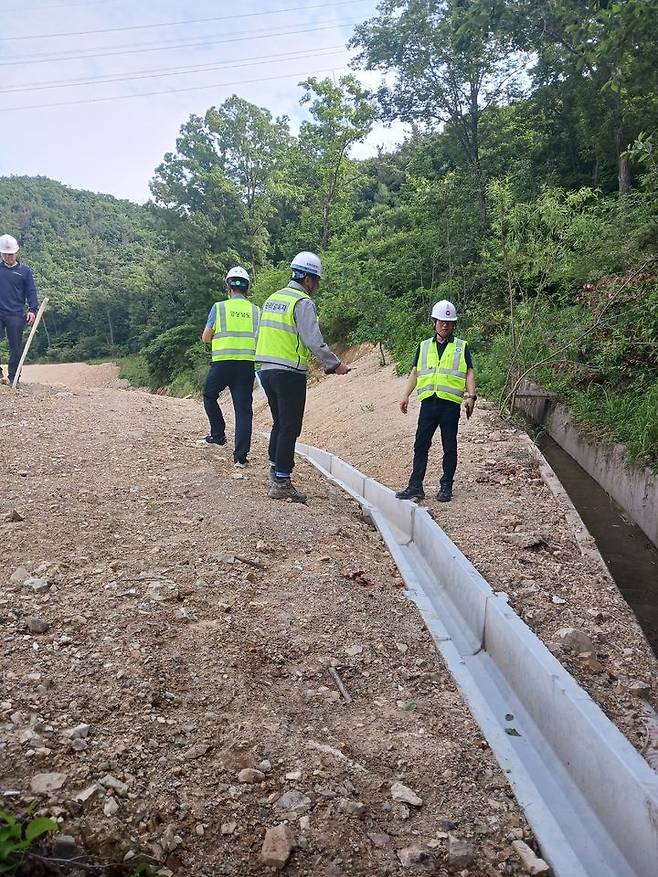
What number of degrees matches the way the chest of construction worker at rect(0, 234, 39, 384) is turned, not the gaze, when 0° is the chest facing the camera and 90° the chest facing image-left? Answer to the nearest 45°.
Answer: approximately 0°

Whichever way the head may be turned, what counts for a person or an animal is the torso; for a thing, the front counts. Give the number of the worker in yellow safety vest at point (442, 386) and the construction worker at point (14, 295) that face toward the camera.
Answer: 2

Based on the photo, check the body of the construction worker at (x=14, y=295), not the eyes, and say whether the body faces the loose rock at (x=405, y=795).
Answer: yes

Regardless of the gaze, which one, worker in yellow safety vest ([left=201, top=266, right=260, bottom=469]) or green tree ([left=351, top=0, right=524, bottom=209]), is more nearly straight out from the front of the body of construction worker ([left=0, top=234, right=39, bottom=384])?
the worker in yellow safety vest

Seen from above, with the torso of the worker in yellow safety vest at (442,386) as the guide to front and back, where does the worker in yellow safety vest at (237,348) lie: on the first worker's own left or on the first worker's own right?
on the first worker's own right

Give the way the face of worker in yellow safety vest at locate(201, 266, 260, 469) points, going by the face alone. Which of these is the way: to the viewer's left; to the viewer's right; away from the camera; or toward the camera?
away from the camera

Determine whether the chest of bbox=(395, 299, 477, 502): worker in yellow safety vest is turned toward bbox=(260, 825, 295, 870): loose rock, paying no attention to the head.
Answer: yes

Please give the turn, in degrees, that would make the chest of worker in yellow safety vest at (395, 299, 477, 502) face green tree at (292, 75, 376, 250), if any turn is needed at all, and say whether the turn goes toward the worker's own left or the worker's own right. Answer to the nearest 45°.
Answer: approximately 180°
